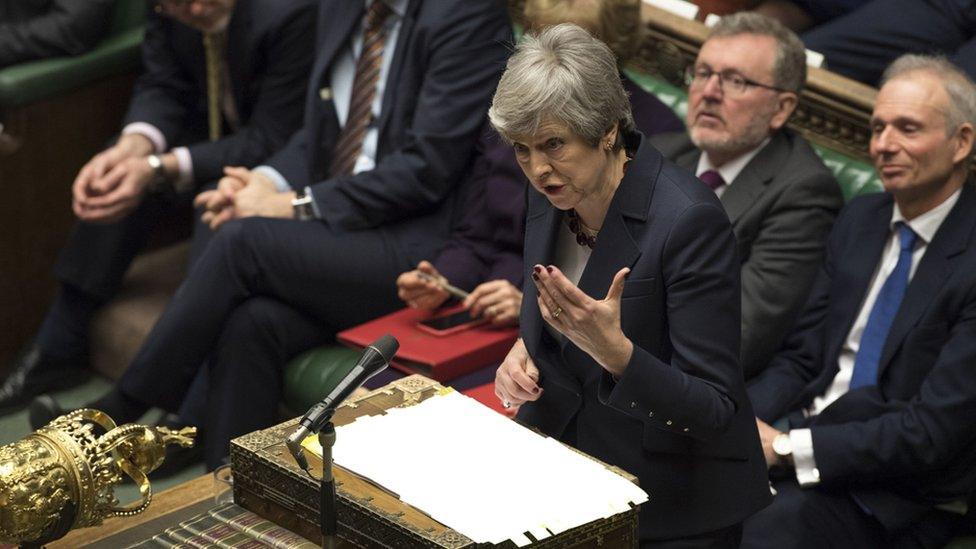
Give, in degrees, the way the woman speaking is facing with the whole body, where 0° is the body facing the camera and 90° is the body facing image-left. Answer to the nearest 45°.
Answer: approximately 45°

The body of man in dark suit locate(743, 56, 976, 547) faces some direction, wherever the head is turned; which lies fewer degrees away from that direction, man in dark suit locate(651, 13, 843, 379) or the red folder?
the red folder

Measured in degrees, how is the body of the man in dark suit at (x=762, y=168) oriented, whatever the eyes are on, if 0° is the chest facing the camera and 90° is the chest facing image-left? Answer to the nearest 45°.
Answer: approximately 45°

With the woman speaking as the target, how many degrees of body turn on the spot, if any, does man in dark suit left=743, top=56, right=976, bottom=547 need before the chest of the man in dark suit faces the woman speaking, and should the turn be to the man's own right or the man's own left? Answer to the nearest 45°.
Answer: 0° — they already face them

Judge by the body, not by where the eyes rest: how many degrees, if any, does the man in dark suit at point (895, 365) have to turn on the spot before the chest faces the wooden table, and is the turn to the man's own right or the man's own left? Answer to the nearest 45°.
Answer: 0° — they already face it

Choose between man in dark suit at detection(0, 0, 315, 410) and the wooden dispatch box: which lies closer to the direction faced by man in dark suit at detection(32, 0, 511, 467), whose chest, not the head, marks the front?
the wooden dispatch box

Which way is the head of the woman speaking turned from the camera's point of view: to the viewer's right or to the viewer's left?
to the viewer's left

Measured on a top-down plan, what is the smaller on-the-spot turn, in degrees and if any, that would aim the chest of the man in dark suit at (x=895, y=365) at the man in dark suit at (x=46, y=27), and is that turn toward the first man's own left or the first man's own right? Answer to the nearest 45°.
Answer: approximately 45° to the first man's own right
